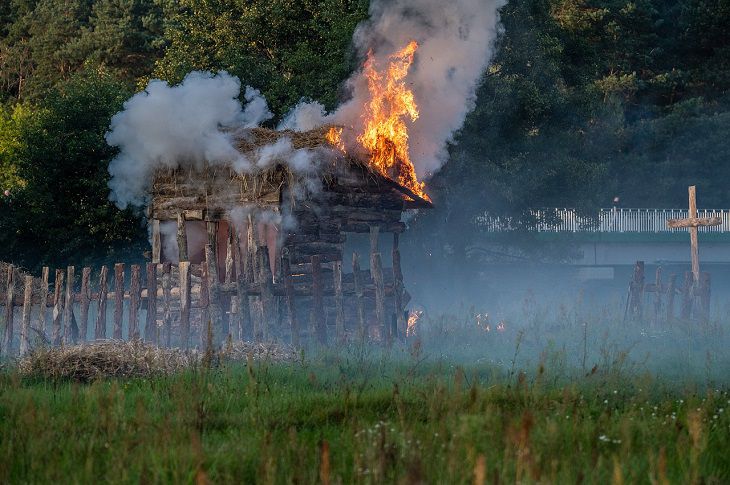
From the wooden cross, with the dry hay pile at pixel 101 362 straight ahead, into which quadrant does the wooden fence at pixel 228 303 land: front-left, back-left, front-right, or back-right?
front-right

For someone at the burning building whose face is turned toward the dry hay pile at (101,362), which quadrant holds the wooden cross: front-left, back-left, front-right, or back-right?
back-left
